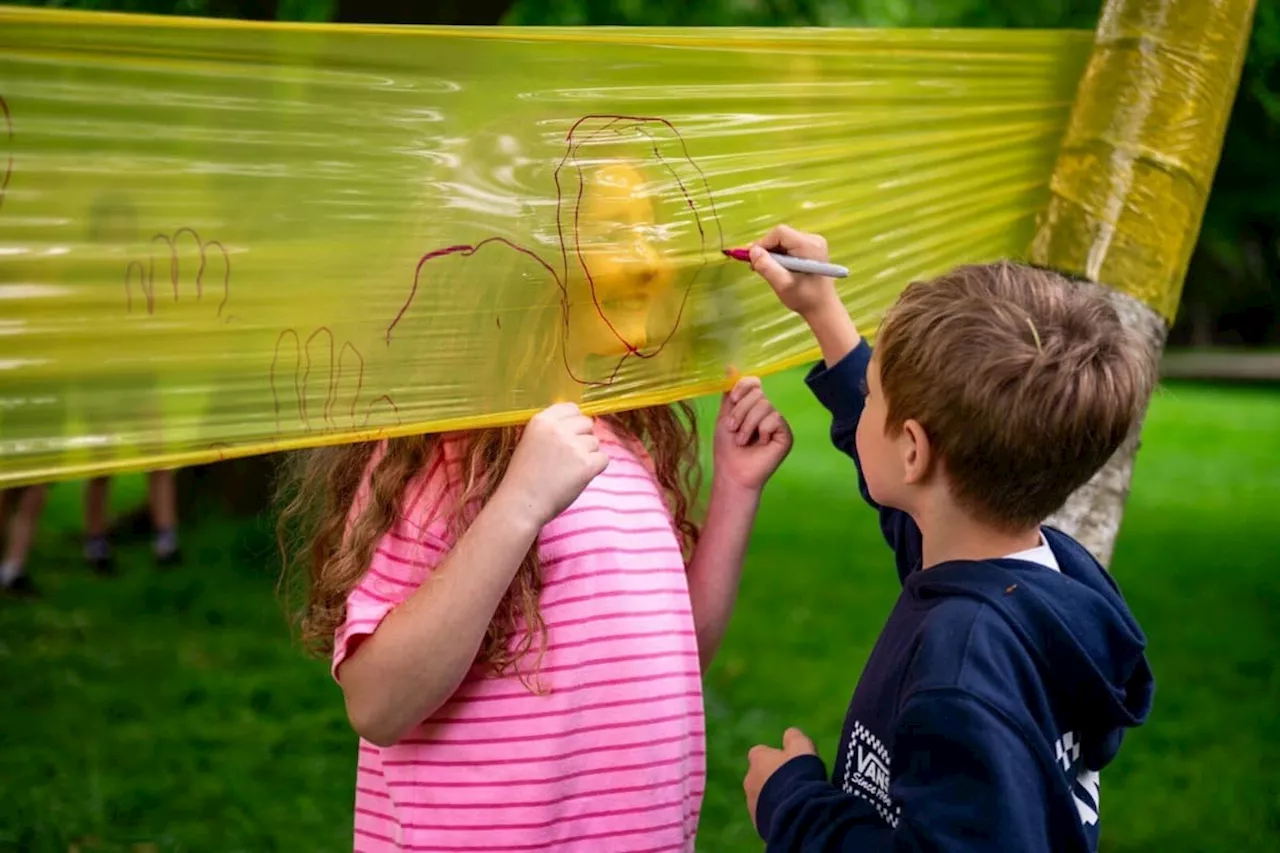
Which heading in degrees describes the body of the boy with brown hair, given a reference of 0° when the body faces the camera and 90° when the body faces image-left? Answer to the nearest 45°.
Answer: approximately 90°

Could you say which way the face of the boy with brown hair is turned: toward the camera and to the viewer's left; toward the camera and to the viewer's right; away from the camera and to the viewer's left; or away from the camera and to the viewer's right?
away from the camera and to the viewer's left

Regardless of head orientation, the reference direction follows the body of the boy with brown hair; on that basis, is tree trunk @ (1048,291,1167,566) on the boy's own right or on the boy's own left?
on the boy's own right
